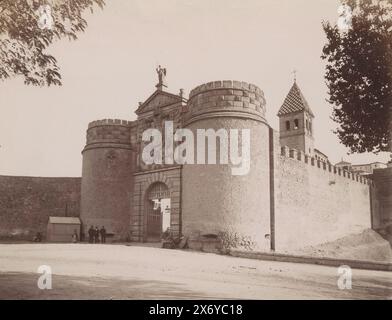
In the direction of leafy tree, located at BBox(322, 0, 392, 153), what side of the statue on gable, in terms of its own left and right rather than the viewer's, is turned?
left

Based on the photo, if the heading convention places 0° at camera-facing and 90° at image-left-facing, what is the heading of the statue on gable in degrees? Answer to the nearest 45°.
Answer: approximately 45°

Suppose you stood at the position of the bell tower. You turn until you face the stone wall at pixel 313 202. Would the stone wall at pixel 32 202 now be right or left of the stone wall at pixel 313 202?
right

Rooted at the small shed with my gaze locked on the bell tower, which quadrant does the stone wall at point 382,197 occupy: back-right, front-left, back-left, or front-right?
front-right

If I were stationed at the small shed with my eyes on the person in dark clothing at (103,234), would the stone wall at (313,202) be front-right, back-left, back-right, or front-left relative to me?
front-left

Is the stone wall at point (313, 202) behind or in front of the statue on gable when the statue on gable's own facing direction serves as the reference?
behind

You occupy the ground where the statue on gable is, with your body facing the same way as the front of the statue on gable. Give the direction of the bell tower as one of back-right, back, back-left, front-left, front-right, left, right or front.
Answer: back

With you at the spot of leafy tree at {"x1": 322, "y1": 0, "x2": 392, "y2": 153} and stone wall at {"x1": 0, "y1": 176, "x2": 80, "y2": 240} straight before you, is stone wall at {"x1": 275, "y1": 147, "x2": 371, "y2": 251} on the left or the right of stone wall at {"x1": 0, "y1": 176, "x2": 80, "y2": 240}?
right

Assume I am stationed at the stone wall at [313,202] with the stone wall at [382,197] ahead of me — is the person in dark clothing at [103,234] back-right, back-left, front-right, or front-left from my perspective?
back-left

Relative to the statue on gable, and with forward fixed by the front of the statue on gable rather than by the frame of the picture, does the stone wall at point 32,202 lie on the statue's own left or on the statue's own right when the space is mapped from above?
on the statue's own right

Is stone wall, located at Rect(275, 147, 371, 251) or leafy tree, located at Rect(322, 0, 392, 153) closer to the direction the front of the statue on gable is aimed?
the leafy tree
